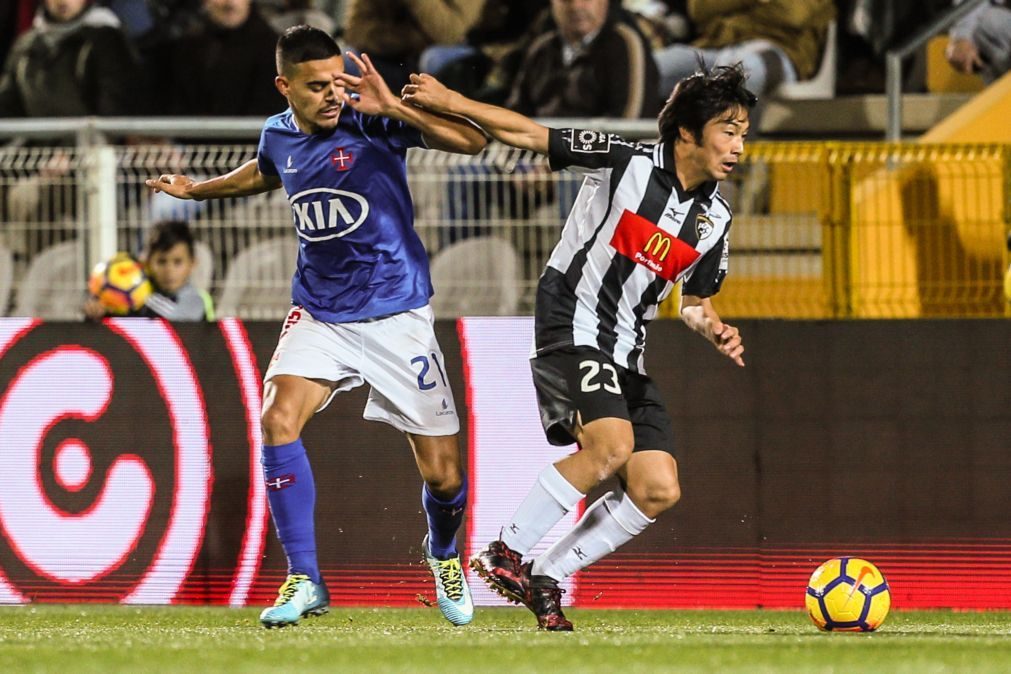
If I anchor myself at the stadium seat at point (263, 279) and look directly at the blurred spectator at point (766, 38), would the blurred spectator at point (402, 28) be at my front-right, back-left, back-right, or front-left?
front-left

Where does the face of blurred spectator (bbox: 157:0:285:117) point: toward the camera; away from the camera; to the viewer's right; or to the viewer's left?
toward the camera

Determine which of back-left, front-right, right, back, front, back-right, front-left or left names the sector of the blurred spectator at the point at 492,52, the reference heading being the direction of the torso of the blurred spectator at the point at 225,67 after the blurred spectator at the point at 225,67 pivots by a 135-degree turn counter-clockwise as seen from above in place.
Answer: front-right

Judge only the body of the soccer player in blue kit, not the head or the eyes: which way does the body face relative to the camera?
toward the camera

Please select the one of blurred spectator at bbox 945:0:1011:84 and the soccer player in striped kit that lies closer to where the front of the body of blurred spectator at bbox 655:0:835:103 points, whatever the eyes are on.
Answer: the soccer player in striped kit

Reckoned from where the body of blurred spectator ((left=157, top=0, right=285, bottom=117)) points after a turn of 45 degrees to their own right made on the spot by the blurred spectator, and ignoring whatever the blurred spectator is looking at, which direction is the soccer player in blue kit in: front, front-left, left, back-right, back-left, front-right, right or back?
front-left

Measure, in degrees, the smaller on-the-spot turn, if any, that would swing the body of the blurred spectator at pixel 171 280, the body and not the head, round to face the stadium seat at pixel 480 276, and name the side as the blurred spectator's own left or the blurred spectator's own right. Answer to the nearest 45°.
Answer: approximately 90° to the blurred spectator's own left

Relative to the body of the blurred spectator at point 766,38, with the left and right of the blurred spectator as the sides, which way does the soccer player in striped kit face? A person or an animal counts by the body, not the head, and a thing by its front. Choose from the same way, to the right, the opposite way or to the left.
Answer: to the left

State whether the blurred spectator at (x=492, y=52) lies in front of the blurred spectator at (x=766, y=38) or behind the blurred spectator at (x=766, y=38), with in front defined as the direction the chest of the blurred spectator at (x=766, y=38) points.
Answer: in front

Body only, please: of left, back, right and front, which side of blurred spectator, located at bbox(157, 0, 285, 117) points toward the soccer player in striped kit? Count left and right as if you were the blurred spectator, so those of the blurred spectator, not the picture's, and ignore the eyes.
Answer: front

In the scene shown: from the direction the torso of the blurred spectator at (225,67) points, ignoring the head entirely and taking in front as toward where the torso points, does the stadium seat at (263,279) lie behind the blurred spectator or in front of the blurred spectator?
in front

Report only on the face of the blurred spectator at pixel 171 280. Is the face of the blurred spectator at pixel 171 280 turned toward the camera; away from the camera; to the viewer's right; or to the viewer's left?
toward the camera

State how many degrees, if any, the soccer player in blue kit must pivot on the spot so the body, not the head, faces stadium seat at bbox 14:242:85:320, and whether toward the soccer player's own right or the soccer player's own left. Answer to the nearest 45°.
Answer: approximately 135° to the soccer player's own right

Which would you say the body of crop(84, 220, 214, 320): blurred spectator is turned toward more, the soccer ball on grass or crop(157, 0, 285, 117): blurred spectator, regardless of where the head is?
the soccer ball on grass

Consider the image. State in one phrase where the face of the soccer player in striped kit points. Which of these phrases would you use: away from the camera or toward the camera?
toward the camera

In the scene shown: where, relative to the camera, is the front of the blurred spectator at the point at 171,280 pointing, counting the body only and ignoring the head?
toward the camera

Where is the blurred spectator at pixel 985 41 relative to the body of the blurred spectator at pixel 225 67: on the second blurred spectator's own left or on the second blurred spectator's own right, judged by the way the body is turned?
on the second blurred spectator's own left
